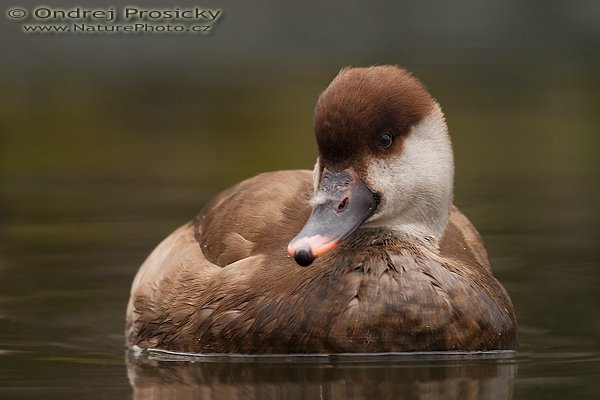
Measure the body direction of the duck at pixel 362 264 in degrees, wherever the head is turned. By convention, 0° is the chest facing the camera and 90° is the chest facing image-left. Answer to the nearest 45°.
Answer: approximately 315°
